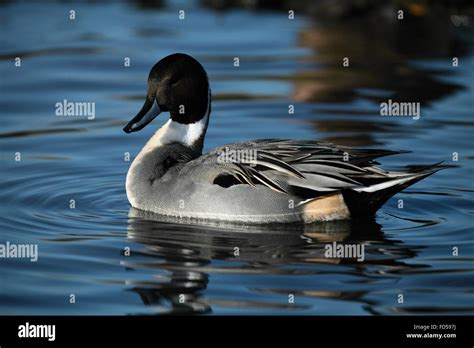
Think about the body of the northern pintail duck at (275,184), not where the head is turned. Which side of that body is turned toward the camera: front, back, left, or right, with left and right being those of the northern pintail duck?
left
